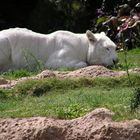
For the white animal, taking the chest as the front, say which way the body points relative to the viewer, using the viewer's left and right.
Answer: facing to the right of the viewer
